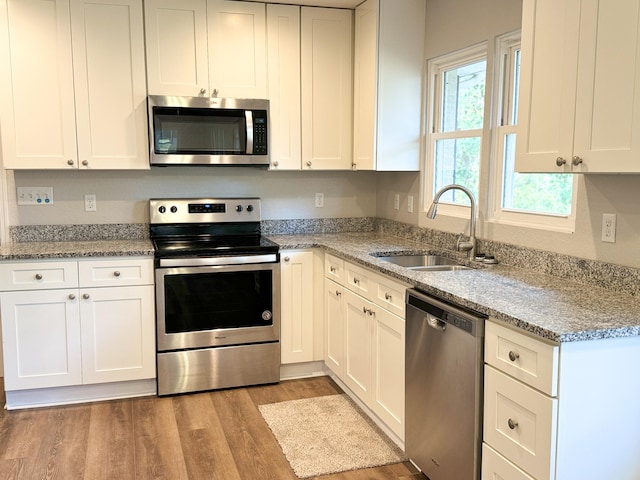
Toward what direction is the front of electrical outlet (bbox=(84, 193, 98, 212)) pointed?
toward the camera

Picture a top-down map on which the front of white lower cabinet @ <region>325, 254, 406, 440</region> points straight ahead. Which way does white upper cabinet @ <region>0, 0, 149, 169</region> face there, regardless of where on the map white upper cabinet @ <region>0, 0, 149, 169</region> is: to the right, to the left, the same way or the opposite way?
to the left

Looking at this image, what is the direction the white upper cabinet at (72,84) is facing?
toward the camera

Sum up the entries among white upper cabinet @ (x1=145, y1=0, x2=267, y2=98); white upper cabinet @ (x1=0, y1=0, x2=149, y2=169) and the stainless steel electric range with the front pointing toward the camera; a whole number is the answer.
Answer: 3

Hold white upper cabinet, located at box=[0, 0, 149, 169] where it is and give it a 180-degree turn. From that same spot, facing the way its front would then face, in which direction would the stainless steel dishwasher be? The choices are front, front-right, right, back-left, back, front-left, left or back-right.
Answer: back-right

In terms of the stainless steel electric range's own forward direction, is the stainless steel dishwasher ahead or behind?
ahead

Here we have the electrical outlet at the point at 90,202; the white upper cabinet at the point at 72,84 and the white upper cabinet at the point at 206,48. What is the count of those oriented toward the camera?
3

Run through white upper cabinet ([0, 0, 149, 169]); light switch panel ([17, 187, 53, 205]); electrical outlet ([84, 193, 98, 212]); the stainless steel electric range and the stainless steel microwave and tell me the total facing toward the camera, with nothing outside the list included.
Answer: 5

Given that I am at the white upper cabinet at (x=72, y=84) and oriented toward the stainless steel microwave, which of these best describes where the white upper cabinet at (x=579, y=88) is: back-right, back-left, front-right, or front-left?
front-right

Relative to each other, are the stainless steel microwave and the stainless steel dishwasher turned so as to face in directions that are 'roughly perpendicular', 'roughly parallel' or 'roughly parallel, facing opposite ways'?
roughly perpendicular

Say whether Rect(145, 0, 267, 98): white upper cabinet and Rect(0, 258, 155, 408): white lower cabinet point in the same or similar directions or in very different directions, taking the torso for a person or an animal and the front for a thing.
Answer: same or similar directions

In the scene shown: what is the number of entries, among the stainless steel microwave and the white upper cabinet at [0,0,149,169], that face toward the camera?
2
